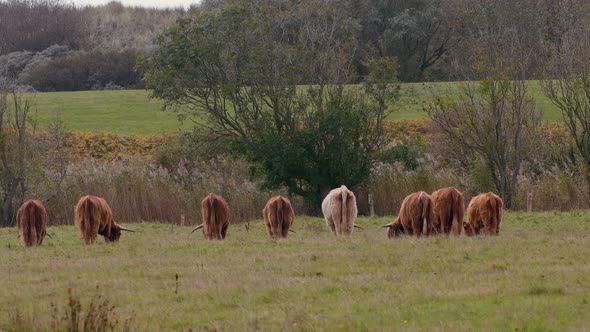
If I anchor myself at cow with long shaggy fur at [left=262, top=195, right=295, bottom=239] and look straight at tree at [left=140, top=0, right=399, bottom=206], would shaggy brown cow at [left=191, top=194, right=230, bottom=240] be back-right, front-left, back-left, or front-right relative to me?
back-left

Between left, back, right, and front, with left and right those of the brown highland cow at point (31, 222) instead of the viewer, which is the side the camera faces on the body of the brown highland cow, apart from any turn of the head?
back

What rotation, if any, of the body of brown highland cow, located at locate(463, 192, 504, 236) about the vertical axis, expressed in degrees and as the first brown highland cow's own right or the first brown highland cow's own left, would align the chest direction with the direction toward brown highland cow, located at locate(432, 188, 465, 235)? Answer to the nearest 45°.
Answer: approximately 90° to the first brown highland cow's own left

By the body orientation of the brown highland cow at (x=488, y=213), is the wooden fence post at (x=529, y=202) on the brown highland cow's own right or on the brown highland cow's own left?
on the brown highland cow's own right

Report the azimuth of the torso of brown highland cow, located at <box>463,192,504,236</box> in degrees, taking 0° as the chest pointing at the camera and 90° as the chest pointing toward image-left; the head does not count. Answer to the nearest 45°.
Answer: approximately 135°

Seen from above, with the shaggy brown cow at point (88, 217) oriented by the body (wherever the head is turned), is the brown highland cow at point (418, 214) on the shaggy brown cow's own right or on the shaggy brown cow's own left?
on the shaggy brown cow's own right

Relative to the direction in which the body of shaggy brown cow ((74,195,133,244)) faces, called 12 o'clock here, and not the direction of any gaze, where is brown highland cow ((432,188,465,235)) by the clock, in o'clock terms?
The brown highland cow is roughly at 2 o'clock from the shaggy brown cow.

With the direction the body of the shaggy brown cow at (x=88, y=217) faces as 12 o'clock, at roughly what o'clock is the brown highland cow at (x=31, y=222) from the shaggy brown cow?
The brown highland cow is roughly at 8 o'clock from the shaggy brown cow.

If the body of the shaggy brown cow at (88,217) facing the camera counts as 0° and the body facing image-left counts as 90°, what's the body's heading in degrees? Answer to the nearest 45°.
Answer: approximately 225°

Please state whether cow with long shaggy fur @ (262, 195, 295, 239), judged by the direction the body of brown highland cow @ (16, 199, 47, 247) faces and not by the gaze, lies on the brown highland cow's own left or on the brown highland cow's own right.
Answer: on the brown highland cow's own right

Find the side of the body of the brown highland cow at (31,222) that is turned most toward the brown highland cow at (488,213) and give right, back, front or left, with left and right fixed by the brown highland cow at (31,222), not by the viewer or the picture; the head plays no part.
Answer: right

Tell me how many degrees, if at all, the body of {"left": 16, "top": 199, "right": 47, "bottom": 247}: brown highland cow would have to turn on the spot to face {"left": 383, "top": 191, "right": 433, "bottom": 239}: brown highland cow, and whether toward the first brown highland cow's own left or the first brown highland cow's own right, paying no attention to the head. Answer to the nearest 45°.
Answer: approximately 90° to the first brown highland cow's own right

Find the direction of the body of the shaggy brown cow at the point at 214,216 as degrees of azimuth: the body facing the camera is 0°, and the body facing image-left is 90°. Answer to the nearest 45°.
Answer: approximately 180°

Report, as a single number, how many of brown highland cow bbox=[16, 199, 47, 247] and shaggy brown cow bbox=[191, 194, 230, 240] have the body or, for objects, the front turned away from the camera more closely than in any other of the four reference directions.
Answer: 2

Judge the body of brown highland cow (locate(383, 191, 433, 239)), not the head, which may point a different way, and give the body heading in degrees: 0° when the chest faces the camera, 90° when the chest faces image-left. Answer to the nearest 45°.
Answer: approximately 135°
